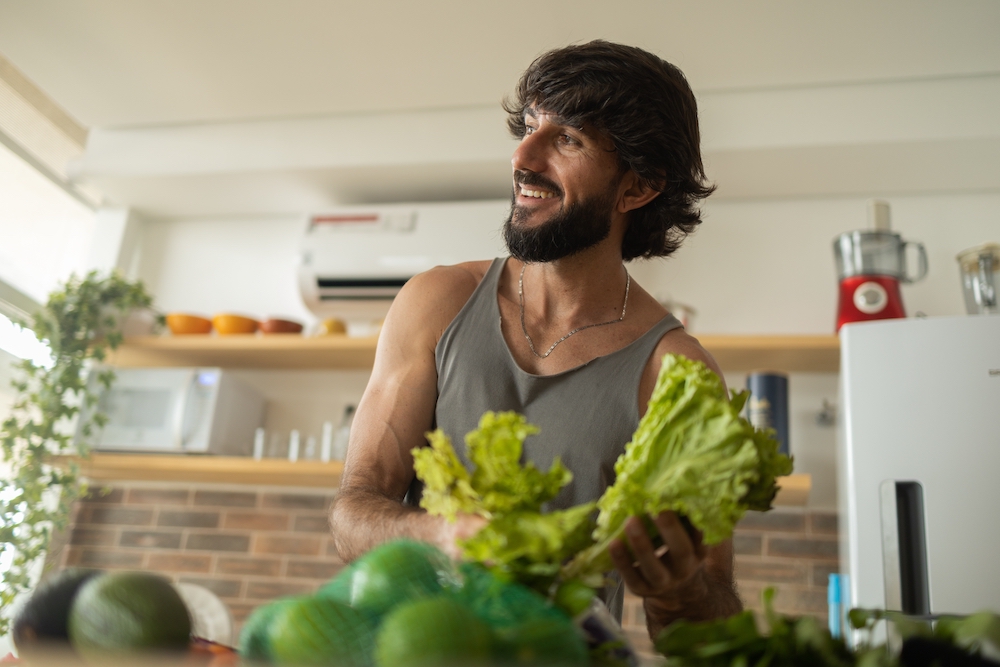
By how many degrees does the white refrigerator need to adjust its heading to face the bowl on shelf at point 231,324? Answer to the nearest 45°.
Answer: approximately 90° to its right

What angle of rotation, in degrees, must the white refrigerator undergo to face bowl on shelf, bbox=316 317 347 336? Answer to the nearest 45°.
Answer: approximately 90° to its right

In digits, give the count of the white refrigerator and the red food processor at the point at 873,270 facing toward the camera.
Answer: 2

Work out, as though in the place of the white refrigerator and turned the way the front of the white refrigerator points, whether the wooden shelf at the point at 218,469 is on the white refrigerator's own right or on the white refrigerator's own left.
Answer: on the white refrigerator's own right

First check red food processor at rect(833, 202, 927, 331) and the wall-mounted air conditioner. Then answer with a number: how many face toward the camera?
2

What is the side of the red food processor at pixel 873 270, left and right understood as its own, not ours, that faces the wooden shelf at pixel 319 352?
right

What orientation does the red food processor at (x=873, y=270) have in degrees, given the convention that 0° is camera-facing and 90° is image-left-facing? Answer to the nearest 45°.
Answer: approximately 0°

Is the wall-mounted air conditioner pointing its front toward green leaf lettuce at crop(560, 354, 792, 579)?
yes

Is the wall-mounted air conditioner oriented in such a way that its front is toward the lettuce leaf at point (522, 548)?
yes
